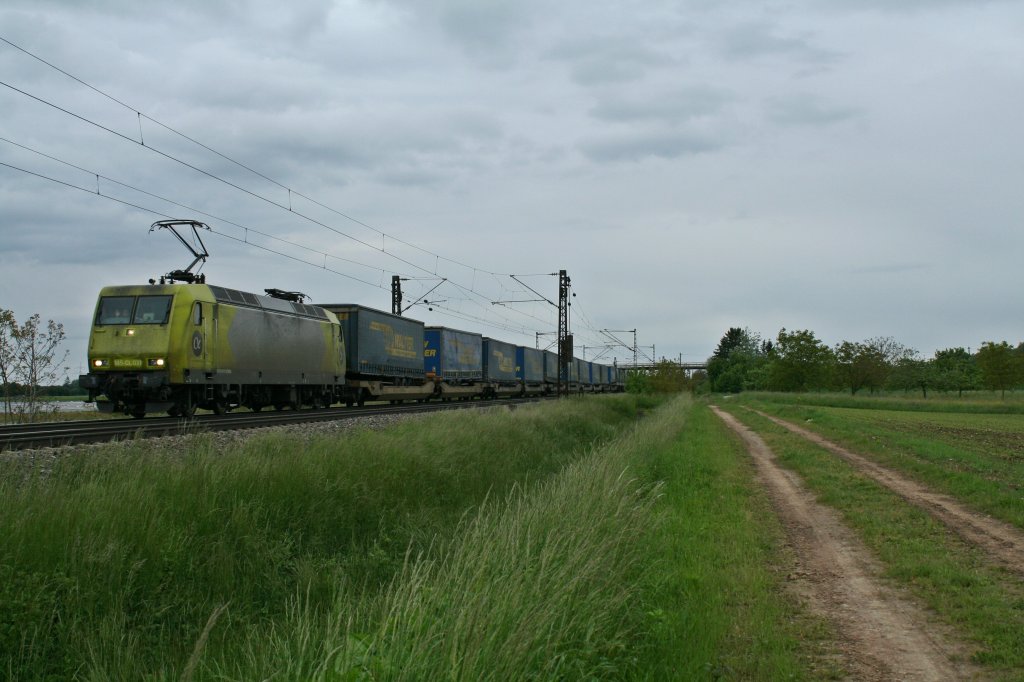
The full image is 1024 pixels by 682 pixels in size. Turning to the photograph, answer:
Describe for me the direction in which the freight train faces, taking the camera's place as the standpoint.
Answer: facing the viewer and to the left of the viewer
